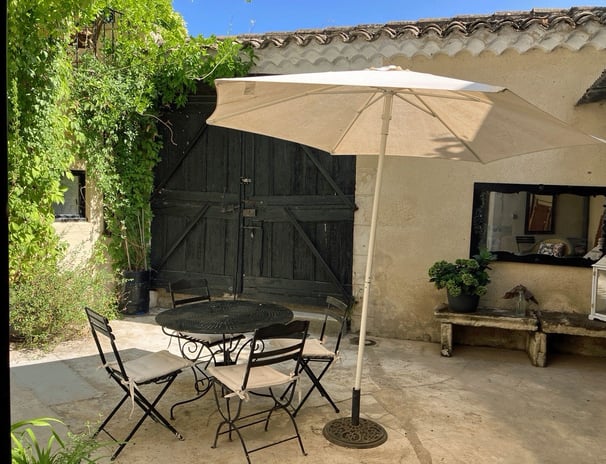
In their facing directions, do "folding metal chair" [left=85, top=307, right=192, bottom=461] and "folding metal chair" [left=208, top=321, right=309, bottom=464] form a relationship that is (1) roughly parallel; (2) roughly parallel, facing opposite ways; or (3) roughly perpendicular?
roughly perpendicular

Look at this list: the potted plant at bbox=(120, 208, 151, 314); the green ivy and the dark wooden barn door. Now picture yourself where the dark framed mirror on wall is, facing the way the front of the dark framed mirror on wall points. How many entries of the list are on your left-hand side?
0

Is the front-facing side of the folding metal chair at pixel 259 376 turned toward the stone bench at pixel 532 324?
no

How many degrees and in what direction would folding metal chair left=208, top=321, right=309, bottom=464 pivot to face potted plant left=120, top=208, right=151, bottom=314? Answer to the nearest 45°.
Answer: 0° — it already faces it

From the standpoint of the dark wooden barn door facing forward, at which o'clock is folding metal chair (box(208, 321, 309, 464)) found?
The folding metal chair is roughly at 12 o'clock from the dark wooden barn door.

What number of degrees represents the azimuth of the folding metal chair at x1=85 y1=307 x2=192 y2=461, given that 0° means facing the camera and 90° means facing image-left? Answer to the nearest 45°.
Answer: approximately 225°

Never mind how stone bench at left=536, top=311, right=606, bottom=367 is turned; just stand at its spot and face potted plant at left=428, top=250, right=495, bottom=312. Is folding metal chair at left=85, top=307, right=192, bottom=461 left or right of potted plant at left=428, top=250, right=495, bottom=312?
left

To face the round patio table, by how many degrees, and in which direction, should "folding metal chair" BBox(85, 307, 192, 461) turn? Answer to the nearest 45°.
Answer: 0° — it already faces it

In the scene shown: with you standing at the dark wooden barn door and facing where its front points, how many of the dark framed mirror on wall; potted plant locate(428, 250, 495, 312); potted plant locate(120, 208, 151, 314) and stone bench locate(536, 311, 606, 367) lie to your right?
1

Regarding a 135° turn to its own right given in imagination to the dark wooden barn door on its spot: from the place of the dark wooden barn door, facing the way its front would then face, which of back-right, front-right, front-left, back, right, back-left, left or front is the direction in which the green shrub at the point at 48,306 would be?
left

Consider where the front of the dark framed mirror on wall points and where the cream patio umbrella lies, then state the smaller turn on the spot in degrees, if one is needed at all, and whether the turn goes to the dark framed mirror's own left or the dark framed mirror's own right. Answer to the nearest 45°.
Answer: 0° — it already faces it

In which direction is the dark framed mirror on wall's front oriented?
toward the camera

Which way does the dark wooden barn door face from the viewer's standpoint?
toward the camera
